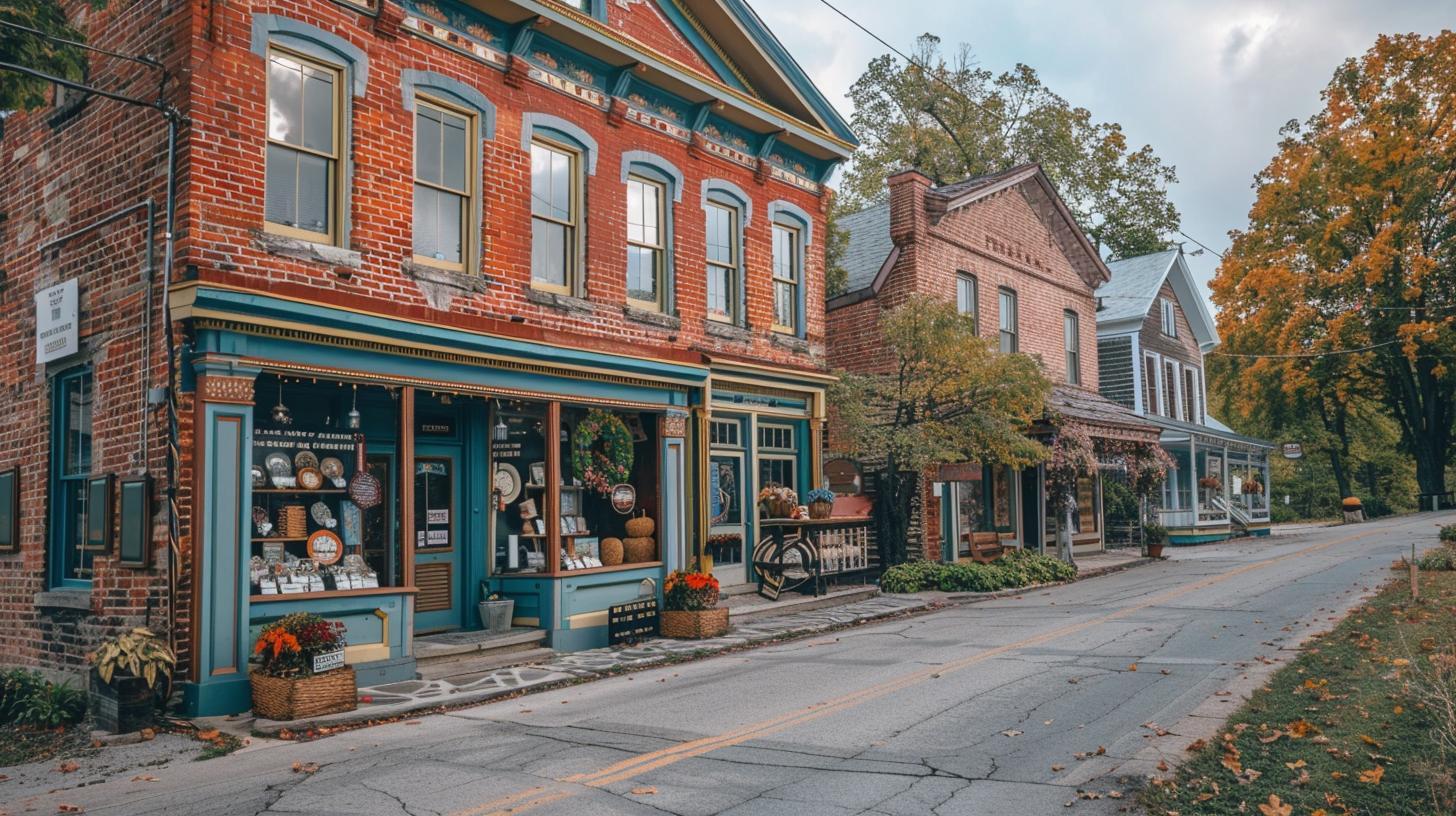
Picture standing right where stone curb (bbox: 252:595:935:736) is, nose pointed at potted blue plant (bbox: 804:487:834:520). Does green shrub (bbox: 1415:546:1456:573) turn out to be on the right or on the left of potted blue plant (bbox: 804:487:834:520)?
right

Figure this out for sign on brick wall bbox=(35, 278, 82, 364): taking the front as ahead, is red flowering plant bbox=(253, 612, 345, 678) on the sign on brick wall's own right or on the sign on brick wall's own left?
on the sign on brick wall's own left

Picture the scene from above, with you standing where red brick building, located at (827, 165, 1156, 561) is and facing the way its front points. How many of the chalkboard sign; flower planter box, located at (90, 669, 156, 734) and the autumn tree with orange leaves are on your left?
1

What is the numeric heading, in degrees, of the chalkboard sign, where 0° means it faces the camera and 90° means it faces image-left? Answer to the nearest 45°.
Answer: approximately 315°

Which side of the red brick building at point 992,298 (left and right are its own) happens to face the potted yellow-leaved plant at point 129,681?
right

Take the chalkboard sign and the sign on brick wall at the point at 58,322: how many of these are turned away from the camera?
0

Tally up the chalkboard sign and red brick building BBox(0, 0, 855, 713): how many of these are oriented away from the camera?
0

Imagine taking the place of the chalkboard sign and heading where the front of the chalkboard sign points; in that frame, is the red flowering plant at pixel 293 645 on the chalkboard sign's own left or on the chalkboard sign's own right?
on the chalkboard sign's own right
